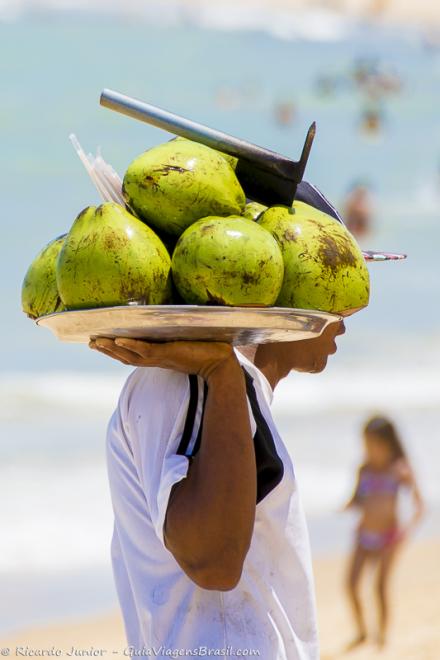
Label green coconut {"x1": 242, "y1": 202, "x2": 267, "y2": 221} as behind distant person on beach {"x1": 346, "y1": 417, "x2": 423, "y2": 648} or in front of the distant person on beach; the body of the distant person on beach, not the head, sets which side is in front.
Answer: in front

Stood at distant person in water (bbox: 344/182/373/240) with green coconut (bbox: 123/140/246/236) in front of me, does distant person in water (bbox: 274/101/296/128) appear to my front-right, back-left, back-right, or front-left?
back-right

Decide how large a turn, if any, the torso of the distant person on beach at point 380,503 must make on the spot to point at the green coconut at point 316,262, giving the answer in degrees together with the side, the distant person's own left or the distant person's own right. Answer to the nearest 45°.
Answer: approximately 45° to the distant person's own left

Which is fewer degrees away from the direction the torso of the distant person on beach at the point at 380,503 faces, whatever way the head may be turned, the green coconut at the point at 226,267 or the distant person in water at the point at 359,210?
the green coconut

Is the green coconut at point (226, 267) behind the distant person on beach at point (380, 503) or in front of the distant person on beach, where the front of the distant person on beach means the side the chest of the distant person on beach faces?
in front

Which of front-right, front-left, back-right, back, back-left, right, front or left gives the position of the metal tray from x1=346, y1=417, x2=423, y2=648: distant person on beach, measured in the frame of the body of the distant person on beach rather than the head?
front-left

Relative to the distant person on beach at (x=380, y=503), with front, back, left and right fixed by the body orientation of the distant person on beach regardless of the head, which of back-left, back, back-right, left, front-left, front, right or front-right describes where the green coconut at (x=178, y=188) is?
front-left

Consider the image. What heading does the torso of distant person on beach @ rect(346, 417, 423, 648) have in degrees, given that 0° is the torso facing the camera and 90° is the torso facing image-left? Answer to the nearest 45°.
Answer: approximately 45°
